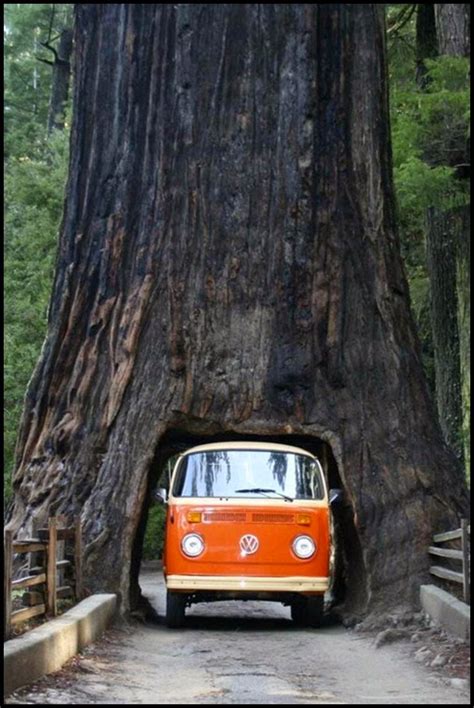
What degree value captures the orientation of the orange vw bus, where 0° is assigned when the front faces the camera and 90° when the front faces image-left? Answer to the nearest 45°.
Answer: approximately 0°

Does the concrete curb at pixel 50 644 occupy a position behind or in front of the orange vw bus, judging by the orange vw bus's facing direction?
in front

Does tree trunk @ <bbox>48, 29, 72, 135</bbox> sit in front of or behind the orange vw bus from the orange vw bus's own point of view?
behind

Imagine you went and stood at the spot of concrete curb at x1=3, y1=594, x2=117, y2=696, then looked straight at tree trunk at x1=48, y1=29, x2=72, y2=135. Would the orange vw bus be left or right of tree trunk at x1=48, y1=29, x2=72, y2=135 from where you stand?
right

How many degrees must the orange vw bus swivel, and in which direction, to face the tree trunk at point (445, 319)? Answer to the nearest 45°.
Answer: approximately 135° to its left

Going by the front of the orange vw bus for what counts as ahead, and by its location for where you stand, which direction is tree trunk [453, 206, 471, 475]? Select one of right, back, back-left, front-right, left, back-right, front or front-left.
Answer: back-left

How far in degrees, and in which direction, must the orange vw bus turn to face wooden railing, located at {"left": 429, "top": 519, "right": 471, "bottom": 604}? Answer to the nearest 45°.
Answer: approximately 45° to its left
